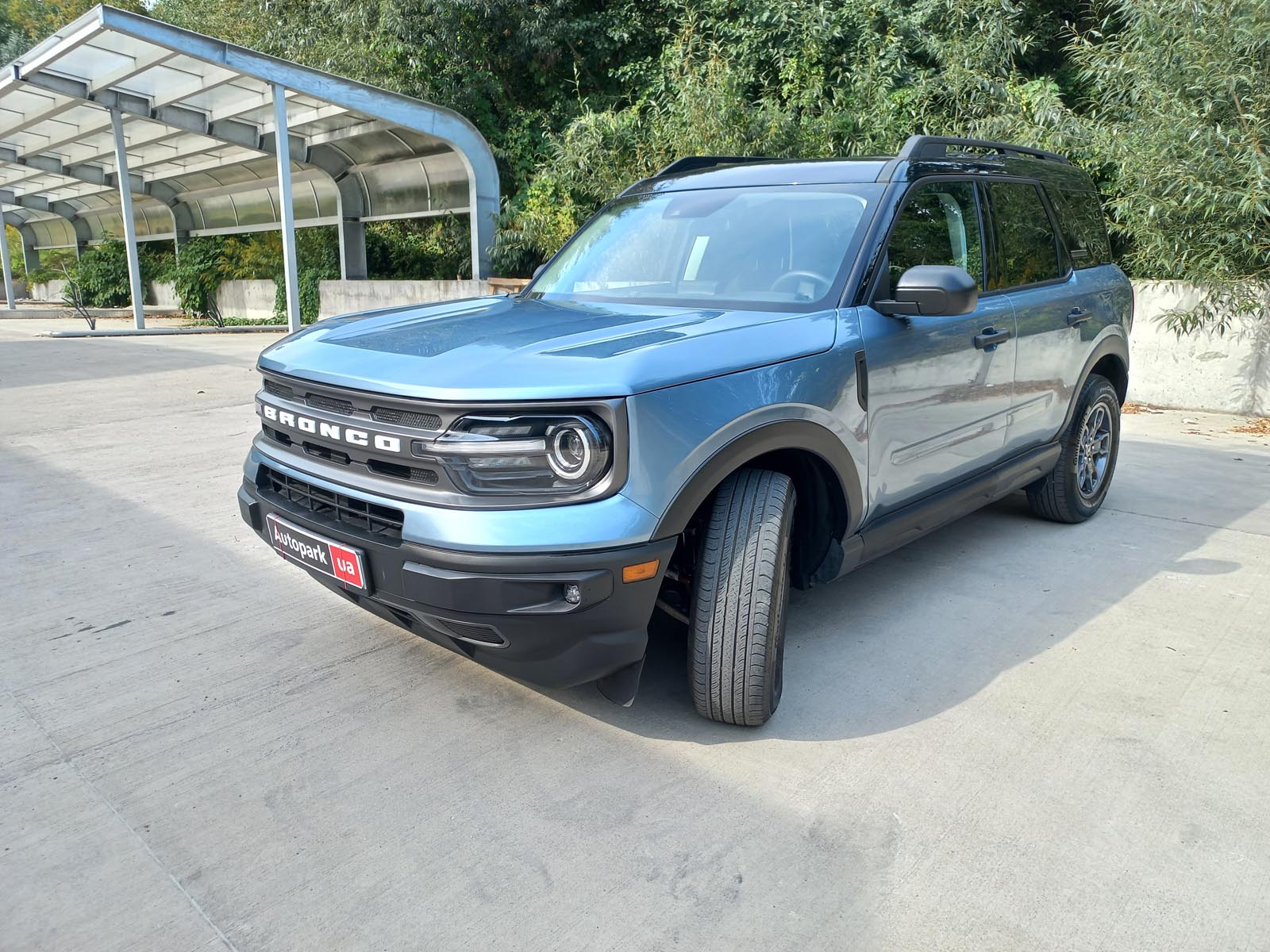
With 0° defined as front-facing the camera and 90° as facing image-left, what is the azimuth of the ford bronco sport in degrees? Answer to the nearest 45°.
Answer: approximately 45°

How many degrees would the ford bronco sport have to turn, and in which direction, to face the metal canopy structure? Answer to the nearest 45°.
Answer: approximately 90° to its right

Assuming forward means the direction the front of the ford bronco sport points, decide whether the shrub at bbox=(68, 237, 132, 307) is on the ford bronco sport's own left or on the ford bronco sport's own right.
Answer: on the ford bronco sport's own right
